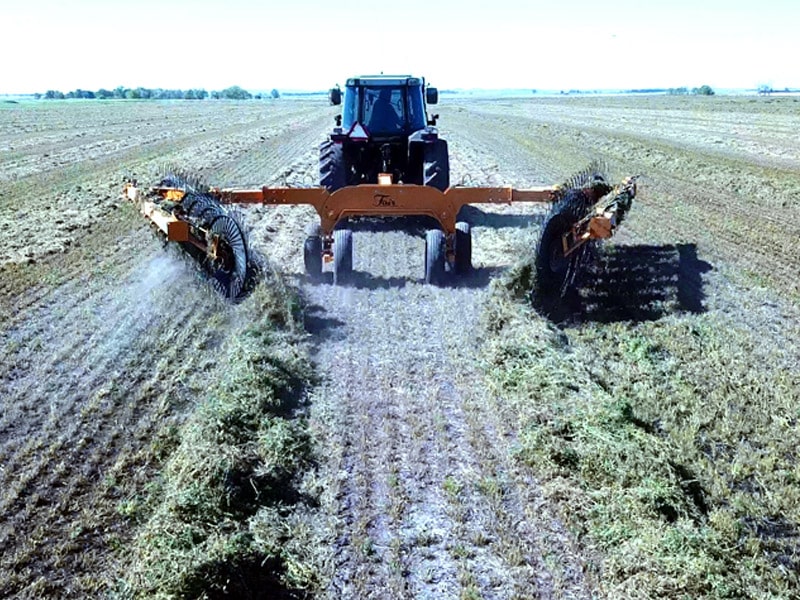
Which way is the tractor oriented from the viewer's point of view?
away from the camera

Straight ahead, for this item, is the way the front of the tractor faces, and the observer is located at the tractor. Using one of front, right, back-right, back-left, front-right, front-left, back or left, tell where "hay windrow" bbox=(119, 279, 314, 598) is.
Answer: back

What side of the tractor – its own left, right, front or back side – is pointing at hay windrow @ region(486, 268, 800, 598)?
back
